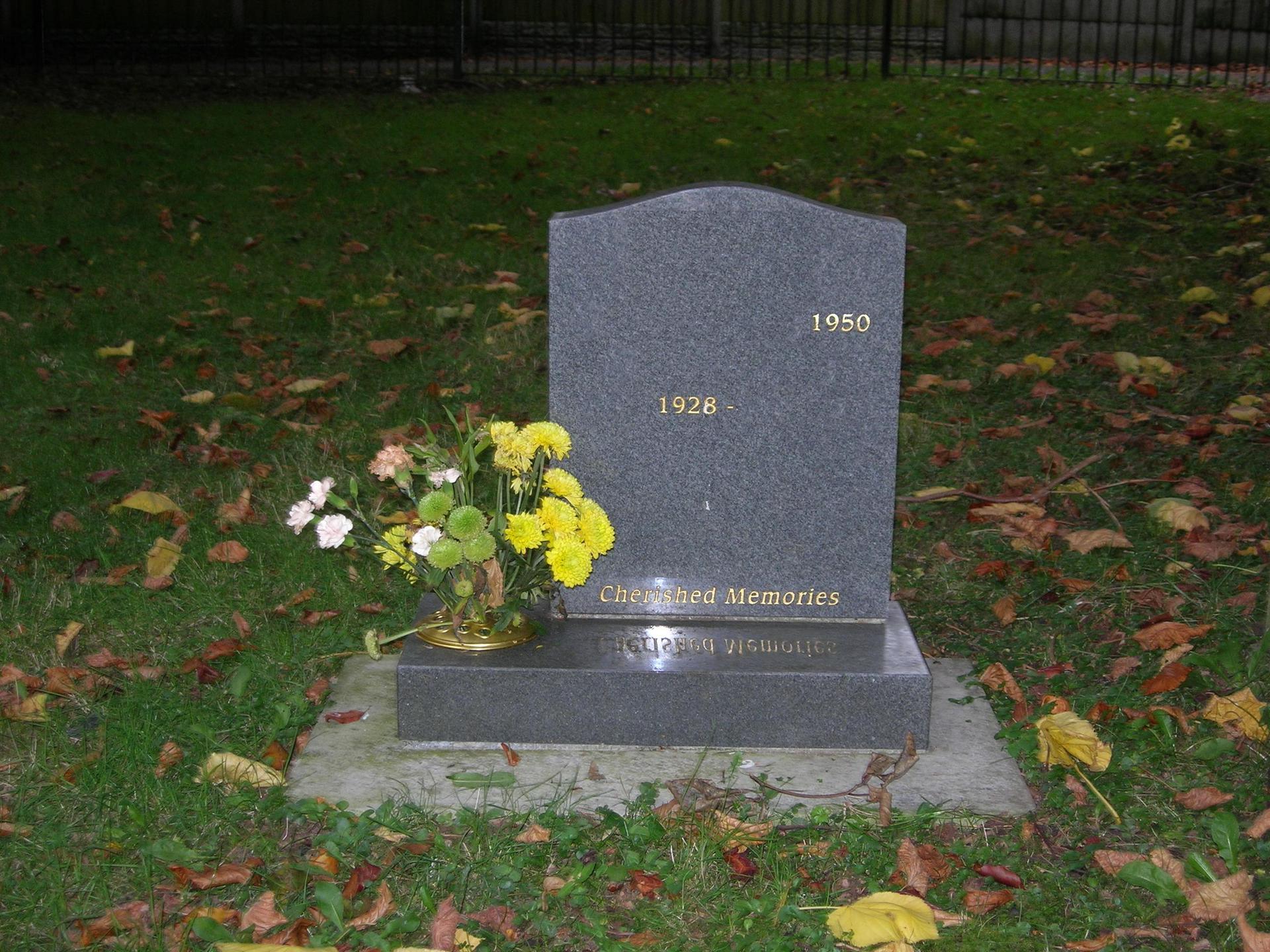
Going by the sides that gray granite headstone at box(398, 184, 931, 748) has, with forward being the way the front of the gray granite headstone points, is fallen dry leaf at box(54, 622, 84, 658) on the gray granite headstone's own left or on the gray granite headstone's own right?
on the gray granite headstone's own right

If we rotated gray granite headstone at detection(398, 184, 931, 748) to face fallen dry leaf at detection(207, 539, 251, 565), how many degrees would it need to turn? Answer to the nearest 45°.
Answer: approximately 135° to its right

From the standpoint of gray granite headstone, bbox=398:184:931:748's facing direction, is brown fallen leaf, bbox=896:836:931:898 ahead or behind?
ahead

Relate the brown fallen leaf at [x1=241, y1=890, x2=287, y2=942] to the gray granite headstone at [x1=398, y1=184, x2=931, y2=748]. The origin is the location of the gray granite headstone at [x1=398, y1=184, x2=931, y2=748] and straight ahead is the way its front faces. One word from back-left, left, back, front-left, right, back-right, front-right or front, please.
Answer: front-right

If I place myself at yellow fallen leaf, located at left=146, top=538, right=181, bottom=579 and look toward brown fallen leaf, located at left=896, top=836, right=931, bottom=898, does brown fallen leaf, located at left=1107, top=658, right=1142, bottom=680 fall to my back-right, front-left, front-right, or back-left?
front-left

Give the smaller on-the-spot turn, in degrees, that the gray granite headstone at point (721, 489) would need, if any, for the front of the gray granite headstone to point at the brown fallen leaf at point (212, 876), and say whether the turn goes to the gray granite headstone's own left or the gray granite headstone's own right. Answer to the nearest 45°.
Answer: approximately 45° to the gray granite headstone's own right

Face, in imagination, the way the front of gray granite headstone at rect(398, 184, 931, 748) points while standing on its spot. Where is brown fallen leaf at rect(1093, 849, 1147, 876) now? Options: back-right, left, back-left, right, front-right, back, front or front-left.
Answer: front-left

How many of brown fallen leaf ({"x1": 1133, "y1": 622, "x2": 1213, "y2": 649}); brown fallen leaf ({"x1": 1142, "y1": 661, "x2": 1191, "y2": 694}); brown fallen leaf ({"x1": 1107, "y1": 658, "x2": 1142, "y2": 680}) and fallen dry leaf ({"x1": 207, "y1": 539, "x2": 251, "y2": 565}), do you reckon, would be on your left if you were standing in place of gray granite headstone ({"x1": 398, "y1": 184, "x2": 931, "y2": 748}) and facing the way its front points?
3

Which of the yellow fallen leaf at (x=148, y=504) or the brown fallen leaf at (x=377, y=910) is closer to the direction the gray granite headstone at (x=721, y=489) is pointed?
the brown fallen leaf

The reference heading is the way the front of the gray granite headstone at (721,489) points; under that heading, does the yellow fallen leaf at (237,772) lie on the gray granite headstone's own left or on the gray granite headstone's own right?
on the gray granite headstone's own right

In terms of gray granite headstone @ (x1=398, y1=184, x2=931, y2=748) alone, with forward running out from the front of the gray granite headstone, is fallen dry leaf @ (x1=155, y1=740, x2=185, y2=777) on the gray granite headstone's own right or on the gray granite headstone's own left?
on the gray granite headstone's own right

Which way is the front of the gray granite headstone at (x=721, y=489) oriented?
toward the camera

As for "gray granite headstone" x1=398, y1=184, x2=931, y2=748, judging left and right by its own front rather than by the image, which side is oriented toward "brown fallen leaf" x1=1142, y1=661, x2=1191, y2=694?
left

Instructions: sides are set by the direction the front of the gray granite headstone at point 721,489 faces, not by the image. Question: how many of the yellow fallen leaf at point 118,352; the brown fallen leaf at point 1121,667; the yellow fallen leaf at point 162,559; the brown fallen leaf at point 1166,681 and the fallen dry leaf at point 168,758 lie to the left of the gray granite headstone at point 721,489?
2

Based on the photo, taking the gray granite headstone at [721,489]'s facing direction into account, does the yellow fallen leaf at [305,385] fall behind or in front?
behind

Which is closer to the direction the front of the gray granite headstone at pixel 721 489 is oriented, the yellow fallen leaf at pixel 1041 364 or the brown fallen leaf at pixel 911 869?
the brown fallen leaf

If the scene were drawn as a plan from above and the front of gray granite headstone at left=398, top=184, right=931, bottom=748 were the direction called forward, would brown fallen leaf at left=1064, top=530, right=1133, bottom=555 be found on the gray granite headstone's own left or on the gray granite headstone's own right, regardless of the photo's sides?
on the gray granite headstone's own left
